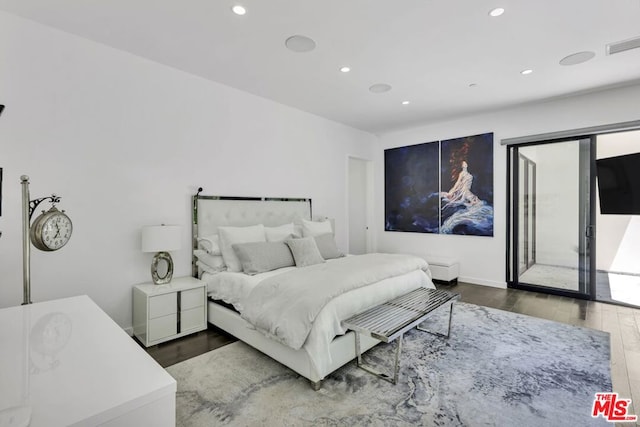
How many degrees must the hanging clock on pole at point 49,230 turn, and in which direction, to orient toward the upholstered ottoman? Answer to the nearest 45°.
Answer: approximately 45° to its left

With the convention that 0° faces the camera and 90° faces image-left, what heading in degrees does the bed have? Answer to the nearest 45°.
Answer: approximately 315°

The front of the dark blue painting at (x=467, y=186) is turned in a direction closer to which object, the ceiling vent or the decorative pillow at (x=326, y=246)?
the decorative pillow

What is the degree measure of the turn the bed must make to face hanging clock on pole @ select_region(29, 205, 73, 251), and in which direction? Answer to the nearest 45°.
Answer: approximately 90° to its right

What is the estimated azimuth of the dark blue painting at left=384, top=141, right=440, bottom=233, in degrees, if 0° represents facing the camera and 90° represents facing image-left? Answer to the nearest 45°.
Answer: approximately 45°

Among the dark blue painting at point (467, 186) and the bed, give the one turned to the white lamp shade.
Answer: the dark blue painting

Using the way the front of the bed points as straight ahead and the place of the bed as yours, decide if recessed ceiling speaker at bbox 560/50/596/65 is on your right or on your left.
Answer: on your left

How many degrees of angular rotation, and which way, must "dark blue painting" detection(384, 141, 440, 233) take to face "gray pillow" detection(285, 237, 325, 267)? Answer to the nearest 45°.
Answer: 0° — it already faces it
